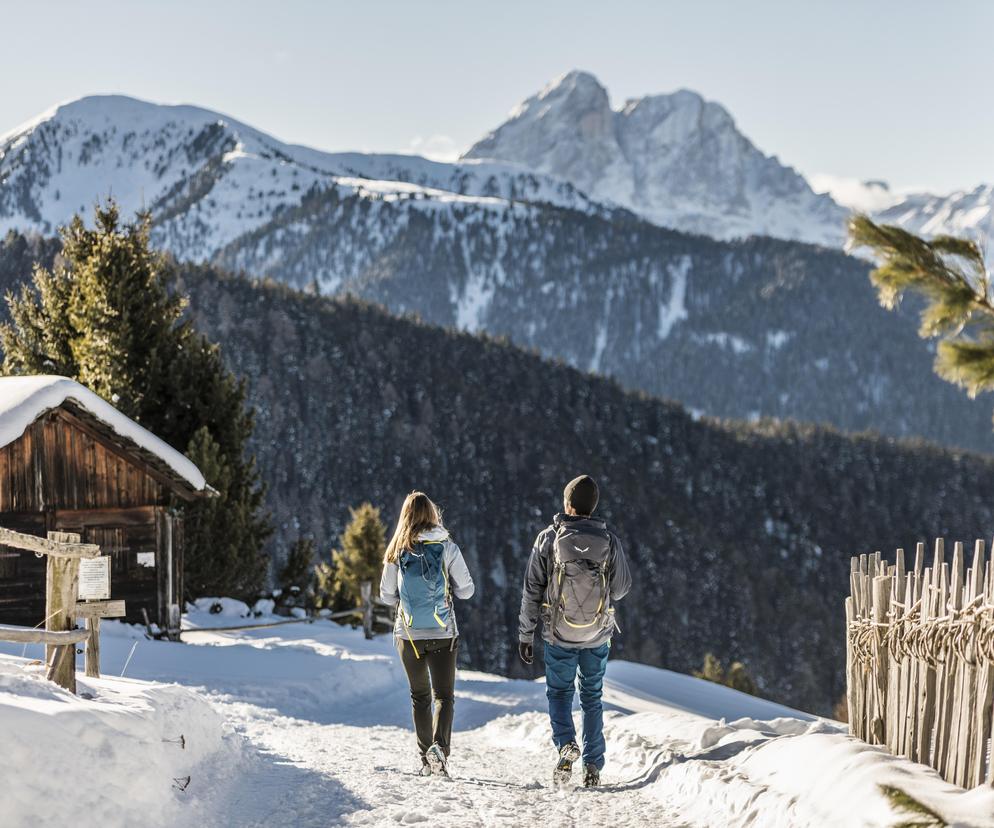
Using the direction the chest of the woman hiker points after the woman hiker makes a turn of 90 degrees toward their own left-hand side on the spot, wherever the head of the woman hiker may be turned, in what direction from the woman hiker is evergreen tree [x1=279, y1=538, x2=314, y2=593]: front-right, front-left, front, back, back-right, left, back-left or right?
right

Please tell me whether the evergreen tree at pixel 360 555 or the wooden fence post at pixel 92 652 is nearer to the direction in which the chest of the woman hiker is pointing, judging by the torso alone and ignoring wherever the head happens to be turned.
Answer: the evergreen tree

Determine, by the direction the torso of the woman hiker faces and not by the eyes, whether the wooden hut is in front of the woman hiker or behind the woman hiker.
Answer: in front

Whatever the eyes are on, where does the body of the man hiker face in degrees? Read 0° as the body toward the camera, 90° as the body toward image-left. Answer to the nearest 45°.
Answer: approximately 180°

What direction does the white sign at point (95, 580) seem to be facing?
toward the camera

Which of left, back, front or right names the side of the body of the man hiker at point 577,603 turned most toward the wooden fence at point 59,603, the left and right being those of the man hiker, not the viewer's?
left

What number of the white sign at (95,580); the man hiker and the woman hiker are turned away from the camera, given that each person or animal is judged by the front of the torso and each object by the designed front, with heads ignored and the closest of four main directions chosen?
2

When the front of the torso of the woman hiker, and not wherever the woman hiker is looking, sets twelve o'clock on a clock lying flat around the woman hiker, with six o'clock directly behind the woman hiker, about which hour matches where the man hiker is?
The man hiker is roughly at 4 o'clock from the woman hiker.

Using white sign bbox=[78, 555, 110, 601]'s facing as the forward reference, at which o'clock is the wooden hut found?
The wooden hut is roughly at 6 o'clock from the white sign.

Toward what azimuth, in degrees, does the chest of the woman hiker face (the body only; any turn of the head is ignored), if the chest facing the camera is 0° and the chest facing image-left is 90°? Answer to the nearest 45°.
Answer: approximately 180°

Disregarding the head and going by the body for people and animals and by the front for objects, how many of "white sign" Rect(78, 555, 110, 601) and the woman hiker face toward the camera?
1

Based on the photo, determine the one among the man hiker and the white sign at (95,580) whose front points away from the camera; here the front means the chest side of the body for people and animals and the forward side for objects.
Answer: the man hiker
